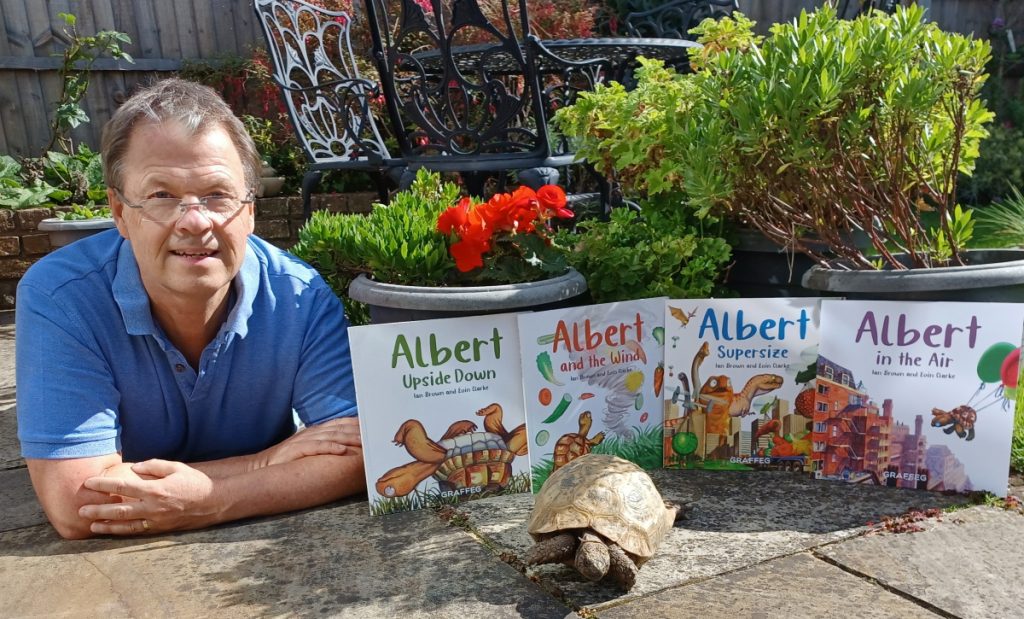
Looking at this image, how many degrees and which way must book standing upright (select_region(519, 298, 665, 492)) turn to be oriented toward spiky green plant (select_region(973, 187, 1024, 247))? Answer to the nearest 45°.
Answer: approximately 135° to its left

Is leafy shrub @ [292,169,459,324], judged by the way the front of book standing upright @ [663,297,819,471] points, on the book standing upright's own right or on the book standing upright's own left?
on the book standing upright's own right

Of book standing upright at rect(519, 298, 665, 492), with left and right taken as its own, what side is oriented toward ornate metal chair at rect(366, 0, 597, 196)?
back

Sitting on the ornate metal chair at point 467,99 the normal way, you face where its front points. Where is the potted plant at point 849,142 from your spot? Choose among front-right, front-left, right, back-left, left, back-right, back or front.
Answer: right

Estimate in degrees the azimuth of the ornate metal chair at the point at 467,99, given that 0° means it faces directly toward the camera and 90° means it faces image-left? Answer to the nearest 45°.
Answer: approximately 225°

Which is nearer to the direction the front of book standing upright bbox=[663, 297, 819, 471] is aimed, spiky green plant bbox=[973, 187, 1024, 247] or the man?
the man

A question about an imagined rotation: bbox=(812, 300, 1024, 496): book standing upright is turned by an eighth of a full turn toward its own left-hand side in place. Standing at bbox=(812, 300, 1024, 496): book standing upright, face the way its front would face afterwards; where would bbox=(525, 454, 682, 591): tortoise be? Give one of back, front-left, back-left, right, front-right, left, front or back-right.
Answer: right

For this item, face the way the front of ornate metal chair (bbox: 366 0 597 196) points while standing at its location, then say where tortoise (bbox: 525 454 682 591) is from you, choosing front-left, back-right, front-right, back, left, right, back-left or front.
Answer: back-right

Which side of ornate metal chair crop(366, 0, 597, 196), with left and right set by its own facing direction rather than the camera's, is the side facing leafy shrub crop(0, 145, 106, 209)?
left

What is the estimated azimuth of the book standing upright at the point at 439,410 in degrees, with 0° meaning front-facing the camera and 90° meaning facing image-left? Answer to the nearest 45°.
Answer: approximately 0°

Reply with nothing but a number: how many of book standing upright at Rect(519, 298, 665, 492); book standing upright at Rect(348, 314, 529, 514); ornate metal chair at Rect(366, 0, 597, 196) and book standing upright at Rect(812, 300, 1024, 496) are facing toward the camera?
3

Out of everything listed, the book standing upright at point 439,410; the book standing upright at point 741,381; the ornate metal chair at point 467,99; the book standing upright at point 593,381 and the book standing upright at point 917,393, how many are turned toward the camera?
4

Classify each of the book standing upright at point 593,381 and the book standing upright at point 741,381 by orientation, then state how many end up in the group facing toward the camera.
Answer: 2

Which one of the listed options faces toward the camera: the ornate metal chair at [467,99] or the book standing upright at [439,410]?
the book standing upright

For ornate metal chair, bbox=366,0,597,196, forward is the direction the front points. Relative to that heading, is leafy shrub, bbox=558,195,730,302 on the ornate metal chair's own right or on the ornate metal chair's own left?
on the ornate metal chair's own right

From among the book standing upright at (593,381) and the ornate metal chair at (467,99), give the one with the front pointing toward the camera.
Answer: the book standing upright

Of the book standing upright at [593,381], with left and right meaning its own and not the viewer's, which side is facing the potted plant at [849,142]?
left

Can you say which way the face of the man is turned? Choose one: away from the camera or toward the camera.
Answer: toward the camera

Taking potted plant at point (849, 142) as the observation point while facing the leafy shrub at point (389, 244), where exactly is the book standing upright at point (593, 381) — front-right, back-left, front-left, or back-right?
front-left
